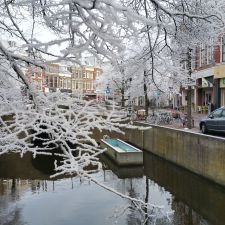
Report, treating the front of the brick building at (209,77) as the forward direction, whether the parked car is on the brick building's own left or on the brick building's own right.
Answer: on the brick building's own left

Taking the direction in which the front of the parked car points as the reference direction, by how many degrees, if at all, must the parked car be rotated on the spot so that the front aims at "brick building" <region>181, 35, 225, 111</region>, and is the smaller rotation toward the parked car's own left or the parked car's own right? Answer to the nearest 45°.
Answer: approximately 90° to the parked car's own right

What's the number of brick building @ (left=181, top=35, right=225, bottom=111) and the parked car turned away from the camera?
0

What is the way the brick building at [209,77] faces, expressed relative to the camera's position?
facing the viewer and to the left of the viewer

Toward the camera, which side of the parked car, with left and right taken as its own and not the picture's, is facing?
left
